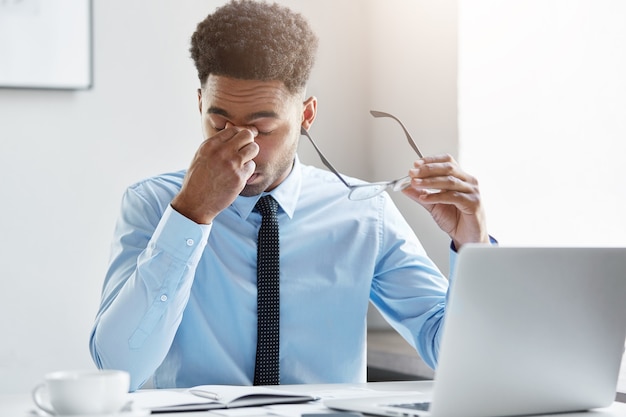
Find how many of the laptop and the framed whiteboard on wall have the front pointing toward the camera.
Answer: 1

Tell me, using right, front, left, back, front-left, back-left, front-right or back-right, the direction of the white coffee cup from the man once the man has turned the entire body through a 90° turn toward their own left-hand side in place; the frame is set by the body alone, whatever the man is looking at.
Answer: right

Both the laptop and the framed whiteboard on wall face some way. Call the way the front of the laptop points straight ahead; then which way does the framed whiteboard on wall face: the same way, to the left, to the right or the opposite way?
the opposite way

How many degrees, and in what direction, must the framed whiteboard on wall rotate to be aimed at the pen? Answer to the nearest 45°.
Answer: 0° — it already faces it

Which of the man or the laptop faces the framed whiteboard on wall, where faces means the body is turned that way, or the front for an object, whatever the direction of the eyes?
the laptop

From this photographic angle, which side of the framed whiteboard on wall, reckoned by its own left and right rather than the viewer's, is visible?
front

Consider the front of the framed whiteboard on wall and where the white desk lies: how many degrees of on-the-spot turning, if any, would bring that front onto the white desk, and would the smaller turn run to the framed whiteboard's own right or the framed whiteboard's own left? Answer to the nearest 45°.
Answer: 0° — it already faces it

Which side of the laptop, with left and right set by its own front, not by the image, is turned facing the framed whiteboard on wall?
front

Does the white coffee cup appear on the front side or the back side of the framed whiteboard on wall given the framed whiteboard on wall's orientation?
on the front side

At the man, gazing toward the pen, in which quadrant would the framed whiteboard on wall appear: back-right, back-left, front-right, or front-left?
back-right

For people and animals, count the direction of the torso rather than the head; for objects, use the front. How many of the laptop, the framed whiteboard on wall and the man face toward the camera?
2

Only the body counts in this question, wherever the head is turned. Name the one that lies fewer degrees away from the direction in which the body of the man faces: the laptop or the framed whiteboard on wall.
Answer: the laptop

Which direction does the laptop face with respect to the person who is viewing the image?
facing away from the viewer and to the left of the viewer

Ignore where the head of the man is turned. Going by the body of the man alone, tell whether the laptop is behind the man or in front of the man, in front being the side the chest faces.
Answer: in front

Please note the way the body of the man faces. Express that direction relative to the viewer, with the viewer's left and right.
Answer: facing the viewer
